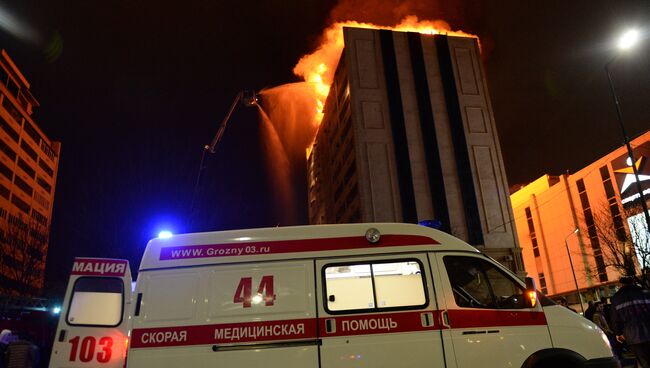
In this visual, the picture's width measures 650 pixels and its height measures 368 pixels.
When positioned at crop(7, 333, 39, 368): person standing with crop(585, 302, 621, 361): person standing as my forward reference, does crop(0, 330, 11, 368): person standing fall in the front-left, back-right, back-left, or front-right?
back-left

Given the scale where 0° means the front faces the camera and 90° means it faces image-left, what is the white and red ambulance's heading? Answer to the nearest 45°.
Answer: approximately 270°

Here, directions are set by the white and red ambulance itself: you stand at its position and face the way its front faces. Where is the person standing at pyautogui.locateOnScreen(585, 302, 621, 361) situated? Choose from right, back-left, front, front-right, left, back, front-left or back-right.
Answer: front-left

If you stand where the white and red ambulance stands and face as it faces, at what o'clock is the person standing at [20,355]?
The person standing is roughly at 7 o'clock from the white and red ambulance.

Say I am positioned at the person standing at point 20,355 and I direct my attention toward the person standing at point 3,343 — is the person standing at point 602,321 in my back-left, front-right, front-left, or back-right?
back-right

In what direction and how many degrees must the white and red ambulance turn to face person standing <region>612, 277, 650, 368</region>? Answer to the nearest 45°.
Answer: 0° — it already faces them

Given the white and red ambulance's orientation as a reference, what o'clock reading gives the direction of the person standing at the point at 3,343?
The person standing is roughly at 7 o'clock from the white and red ambulance.
